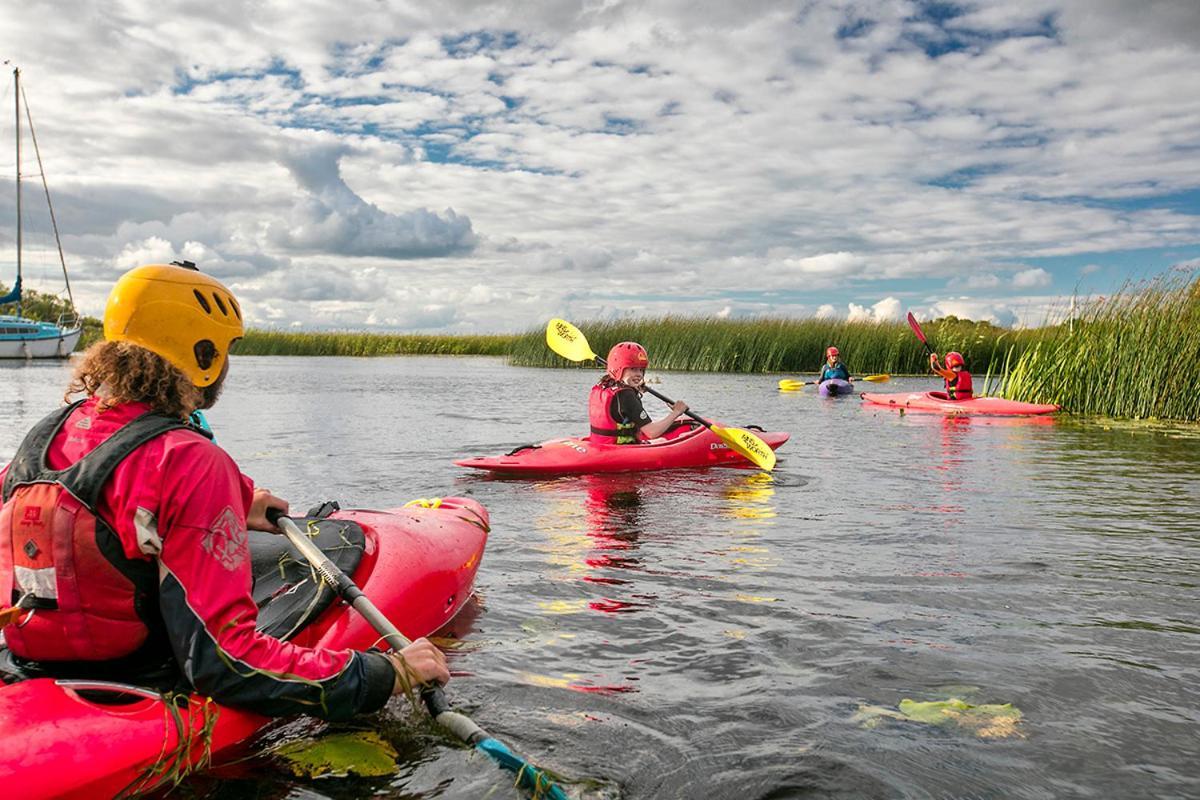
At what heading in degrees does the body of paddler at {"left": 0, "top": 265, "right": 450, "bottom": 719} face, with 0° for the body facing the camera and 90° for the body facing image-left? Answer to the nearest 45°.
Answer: approximately 225°

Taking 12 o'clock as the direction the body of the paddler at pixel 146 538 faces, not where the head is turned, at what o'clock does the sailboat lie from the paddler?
The sailboat is roughly at 10 o'clock from the paddler.

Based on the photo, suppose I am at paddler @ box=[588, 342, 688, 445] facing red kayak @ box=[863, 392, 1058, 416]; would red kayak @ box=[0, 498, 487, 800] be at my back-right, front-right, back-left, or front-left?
back-right
